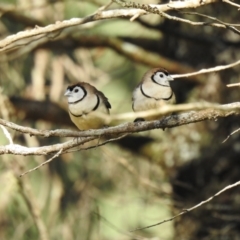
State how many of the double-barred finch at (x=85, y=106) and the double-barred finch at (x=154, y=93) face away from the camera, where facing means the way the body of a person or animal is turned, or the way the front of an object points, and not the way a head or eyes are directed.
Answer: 0

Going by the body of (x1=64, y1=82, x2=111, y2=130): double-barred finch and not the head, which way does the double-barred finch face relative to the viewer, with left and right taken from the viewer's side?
facing the viewer and to the left of the viewer

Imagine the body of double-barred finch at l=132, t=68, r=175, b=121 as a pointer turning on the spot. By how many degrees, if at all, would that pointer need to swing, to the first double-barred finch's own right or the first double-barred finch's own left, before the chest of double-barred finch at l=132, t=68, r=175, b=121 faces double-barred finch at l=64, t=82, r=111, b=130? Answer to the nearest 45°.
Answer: approximately 135° to the first double-barred finch's own right

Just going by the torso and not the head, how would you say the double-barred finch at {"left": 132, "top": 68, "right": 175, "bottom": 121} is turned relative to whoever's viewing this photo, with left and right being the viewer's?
facing the viewer and to the right of the viewer

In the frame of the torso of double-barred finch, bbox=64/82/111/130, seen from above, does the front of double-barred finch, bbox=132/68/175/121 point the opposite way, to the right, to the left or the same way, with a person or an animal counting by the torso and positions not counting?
to the left

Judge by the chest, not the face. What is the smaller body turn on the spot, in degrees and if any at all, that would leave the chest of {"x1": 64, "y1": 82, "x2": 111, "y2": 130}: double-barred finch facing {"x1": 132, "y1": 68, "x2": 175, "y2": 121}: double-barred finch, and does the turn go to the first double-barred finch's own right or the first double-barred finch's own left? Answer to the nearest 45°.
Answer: approximately 90° to the first double-barred finch's own left
